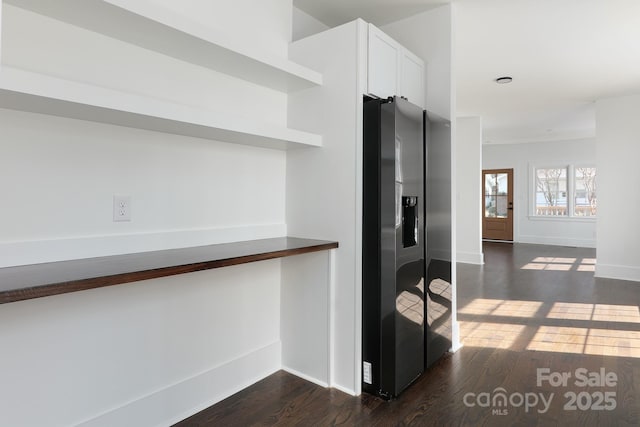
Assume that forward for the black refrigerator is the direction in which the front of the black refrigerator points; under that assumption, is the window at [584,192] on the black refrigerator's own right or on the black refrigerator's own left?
on the black refrigerator's own left

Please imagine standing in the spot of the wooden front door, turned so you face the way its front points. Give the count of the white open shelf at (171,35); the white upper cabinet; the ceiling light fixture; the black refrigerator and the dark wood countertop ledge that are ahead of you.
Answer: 5

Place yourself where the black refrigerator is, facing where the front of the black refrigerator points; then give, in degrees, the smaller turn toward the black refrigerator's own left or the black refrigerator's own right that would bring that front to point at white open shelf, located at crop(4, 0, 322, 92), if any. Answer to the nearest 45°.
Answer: approximately 90° to the black refrigerator's own right

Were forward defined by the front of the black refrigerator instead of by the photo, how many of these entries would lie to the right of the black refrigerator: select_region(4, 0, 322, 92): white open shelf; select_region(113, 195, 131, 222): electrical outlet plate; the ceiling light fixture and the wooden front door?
2

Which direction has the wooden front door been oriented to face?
toward the camera

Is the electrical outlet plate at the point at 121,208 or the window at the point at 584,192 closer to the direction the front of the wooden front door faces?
the electrical outlet plate

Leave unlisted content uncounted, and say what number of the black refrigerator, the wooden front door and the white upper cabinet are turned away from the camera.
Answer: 0

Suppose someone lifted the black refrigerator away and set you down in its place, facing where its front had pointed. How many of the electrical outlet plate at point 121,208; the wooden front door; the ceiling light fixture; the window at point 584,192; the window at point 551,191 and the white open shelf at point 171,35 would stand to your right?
2

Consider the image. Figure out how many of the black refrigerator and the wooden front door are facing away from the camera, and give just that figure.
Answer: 0

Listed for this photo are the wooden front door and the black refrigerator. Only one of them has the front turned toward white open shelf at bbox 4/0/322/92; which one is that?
the wooden front door

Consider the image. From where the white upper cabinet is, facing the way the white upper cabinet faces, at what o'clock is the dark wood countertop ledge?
The dark wood countertop ledge is roughly at 3 o'clock from the white upper cabinet.

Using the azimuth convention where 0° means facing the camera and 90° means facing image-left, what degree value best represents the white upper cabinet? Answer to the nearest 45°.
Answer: approximately 315°

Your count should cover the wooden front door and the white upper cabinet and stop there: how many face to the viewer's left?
0

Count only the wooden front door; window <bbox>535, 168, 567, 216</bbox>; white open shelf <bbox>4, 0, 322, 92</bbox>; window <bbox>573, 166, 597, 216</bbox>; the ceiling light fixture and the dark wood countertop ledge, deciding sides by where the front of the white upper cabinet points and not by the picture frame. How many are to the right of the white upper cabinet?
2

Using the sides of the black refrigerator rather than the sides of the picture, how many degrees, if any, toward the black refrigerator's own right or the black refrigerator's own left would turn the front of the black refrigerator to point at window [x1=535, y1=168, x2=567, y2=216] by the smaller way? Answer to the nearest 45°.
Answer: approximately 90° to the black refrigerator's own left
